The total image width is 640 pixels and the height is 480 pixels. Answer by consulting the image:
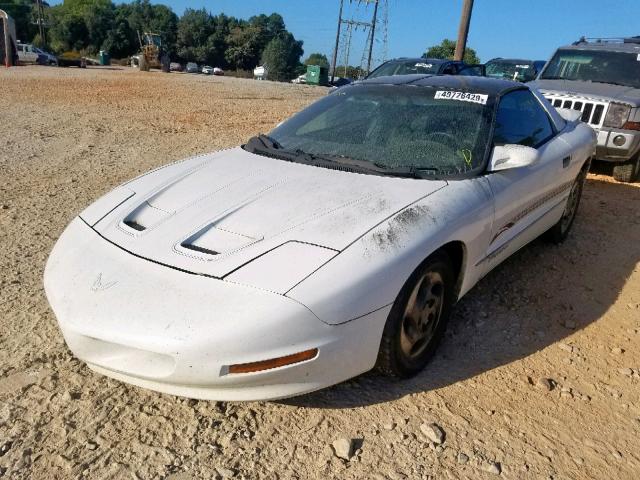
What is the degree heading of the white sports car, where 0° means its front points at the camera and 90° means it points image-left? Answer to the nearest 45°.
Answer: approximately 45°

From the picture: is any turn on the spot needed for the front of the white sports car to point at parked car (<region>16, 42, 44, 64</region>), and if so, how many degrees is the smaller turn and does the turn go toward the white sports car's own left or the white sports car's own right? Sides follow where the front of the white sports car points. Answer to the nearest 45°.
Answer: approximately 90° to the white sports car's own right

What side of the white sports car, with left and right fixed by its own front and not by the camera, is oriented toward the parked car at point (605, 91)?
back

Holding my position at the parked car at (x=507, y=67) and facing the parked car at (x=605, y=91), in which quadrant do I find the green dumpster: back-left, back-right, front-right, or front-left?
back-right

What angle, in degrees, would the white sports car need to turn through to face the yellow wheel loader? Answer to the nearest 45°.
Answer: approximately 135° to its right
